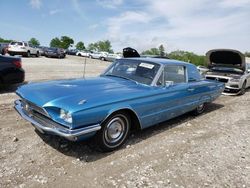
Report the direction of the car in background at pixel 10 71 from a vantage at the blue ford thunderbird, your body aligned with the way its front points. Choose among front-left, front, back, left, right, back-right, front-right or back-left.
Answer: right

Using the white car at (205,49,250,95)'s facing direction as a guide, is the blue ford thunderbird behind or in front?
in front

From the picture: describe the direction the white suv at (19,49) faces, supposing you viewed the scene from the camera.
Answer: facing away from the viewer and to the right of the viewer

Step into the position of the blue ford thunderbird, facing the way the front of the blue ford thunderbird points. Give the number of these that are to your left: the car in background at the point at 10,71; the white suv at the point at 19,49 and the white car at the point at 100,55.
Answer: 0

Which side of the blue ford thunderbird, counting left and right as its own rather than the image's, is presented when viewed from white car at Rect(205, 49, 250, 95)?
back

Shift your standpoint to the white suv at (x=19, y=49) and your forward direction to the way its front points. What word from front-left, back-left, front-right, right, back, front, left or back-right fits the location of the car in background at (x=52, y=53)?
front

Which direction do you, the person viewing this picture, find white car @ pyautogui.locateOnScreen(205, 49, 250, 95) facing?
facing the viewer and to the left of the viewer

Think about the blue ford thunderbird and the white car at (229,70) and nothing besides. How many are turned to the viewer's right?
0

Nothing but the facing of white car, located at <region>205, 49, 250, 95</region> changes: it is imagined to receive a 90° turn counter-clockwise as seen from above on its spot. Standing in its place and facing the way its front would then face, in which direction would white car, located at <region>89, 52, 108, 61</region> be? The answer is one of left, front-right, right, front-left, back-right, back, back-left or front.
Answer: back

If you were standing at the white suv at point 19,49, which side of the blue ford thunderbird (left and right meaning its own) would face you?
right
